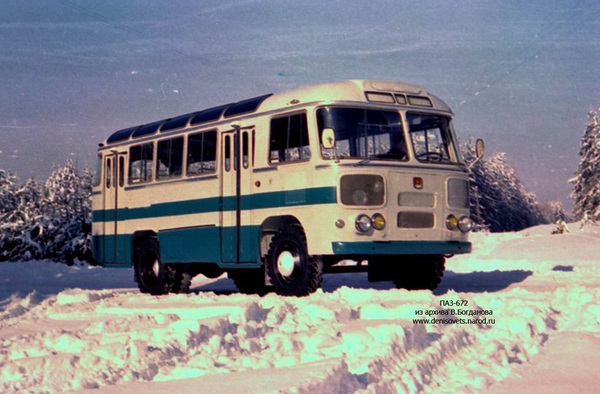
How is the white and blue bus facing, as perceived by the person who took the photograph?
facing the viewer and to the right of the viewer
